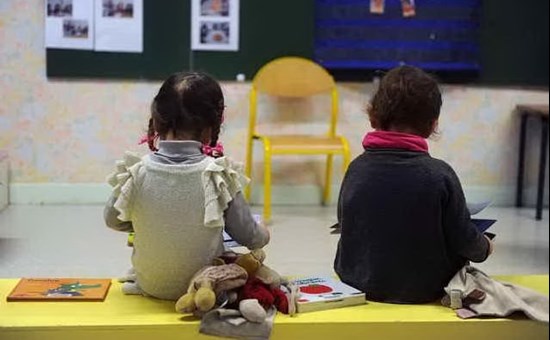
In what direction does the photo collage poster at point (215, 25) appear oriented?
toward the camera

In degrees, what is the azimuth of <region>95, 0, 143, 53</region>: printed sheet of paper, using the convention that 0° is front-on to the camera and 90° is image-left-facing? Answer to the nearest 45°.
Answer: approximately 0°

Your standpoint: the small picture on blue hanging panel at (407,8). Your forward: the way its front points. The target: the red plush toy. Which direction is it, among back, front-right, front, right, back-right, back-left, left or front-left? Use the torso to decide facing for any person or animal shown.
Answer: front

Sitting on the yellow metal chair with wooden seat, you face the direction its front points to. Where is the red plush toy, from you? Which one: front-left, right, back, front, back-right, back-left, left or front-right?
front

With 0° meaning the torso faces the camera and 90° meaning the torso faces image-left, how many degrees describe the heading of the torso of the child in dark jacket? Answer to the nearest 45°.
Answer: approximately 180°

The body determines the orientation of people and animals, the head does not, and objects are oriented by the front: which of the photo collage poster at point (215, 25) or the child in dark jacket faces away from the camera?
the child in dark jacket

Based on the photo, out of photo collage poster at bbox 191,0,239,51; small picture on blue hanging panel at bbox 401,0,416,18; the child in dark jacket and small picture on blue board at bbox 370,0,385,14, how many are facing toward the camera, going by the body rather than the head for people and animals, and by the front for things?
3

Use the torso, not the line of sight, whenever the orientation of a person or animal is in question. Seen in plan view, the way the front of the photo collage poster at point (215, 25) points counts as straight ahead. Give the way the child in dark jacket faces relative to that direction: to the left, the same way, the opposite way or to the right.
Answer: the opposite way

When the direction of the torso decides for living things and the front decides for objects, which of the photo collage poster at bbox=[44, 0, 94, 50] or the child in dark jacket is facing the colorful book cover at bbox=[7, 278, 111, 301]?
the photo collage poster

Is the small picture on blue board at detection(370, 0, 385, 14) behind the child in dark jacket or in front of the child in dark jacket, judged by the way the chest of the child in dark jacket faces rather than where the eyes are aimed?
in front

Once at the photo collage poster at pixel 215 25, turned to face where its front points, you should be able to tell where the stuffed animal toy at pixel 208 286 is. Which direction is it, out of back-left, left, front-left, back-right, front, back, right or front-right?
front

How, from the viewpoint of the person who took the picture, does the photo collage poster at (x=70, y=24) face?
facing the viewer

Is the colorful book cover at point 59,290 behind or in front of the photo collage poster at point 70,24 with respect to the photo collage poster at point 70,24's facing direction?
in front

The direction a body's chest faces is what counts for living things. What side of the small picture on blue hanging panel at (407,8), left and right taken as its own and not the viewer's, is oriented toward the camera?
front

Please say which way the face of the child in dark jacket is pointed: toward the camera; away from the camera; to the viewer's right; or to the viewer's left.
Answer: away from the camera

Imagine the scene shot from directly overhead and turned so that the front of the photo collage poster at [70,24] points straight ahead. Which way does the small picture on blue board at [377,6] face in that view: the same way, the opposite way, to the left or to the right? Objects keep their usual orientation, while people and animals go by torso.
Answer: the same way

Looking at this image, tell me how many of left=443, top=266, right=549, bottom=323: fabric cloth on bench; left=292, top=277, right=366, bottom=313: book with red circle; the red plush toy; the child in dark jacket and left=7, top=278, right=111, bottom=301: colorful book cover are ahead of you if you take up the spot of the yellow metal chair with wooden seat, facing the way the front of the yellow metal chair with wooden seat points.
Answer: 5

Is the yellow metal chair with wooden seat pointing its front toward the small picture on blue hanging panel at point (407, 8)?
no
